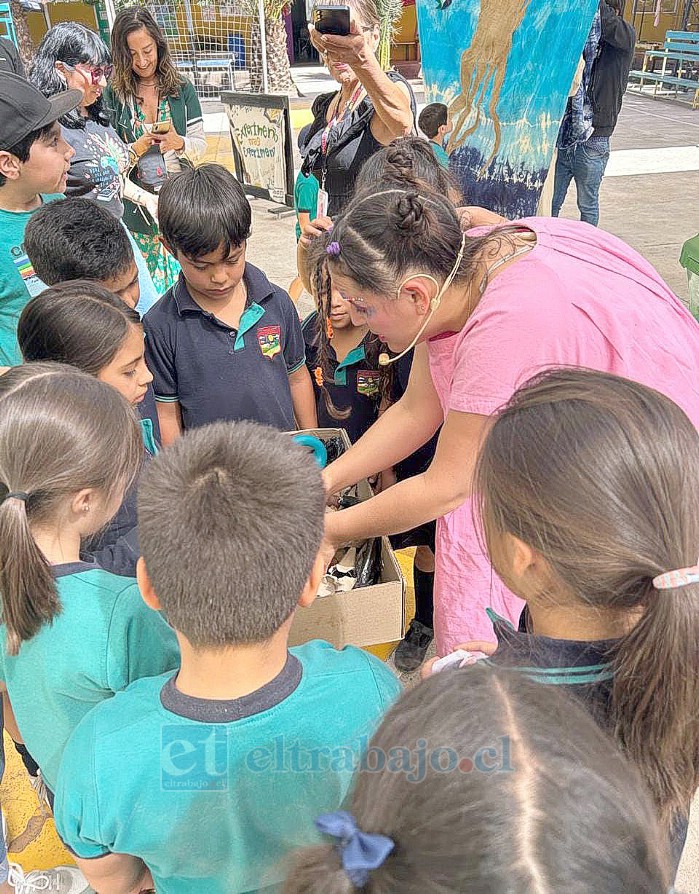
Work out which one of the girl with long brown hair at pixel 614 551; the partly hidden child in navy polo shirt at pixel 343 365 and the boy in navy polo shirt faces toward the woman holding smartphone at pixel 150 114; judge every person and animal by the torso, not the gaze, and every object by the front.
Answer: the girl with long brown hair

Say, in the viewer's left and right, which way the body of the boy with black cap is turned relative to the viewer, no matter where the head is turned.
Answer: facing to the right of the viewer

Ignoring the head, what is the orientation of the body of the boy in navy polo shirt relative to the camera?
toward the camera

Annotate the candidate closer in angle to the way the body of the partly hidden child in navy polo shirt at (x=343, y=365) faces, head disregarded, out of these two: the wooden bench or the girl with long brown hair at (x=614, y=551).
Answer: the girl with long brown hair

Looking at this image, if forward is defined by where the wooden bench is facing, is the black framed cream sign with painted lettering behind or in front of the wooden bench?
in front

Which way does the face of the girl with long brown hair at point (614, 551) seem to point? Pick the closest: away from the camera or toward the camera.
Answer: away from the camera

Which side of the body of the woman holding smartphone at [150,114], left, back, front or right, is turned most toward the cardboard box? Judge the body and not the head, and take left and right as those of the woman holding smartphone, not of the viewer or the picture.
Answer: front

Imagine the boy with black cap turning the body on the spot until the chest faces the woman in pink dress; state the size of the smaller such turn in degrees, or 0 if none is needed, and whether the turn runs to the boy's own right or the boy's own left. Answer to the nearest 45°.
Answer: approximately 45° to the boy's own right

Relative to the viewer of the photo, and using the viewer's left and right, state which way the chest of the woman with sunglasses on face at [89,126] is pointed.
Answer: facing the viewer and to the right of the viewer

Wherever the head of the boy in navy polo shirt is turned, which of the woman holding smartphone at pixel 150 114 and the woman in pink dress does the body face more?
the woman in pink dress

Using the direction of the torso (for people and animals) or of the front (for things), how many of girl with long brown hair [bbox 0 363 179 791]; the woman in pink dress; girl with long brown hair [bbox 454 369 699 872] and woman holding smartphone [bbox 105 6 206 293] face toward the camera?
1

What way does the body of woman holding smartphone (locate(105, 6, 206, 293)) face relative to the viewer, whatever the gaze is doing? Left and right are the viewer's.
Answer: facing the viewer

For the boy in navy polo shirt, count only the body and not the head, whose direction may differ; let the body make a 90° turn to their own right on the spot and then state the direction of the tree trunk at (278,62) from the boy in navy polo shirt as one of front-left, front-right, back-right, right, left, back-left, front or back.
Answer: right

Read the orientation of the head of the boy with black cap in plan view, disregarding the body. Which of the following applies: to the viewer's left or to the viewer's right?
to the viewer's right

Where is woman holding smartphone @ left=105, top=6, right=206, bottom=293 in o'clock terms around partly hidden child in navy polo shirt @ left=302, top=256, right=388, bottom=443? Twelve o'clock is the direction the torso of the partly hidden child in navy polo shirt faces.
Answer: The woman holding smartphone is roughly at 5 o'clock from the partly hidden child in navy polo shirt.

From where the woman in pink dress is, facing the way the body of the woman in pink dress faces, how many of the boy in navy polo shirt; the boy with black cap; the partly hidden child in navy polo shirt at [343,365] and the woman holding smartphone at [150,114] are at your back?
0

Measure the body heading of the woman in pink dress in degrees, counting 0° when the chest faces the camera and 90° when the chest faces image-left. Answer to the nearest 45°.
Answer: approximately 90°

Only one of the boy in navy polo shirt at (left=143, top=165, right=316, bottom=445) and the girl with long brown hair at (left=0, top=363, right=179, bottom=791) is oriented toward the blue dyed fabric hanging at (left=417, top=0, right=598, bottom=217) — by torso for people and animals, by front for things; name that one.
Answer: the girl with long brown hair

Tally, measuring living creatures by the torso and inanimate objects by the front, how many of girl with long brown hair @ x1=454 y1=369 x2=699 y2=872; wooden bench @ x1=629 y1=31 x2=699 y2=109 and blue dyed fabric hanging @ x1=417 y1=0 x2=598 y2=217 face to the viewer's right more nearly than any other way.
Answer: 0

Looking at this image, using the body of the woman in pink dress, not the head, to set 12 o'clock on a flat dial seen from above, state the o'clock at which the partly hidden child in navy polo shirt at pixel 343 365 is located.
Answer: The partly hidden child in navy polo shirt is roughly at 2 o'clock from the woman in pink dress.
